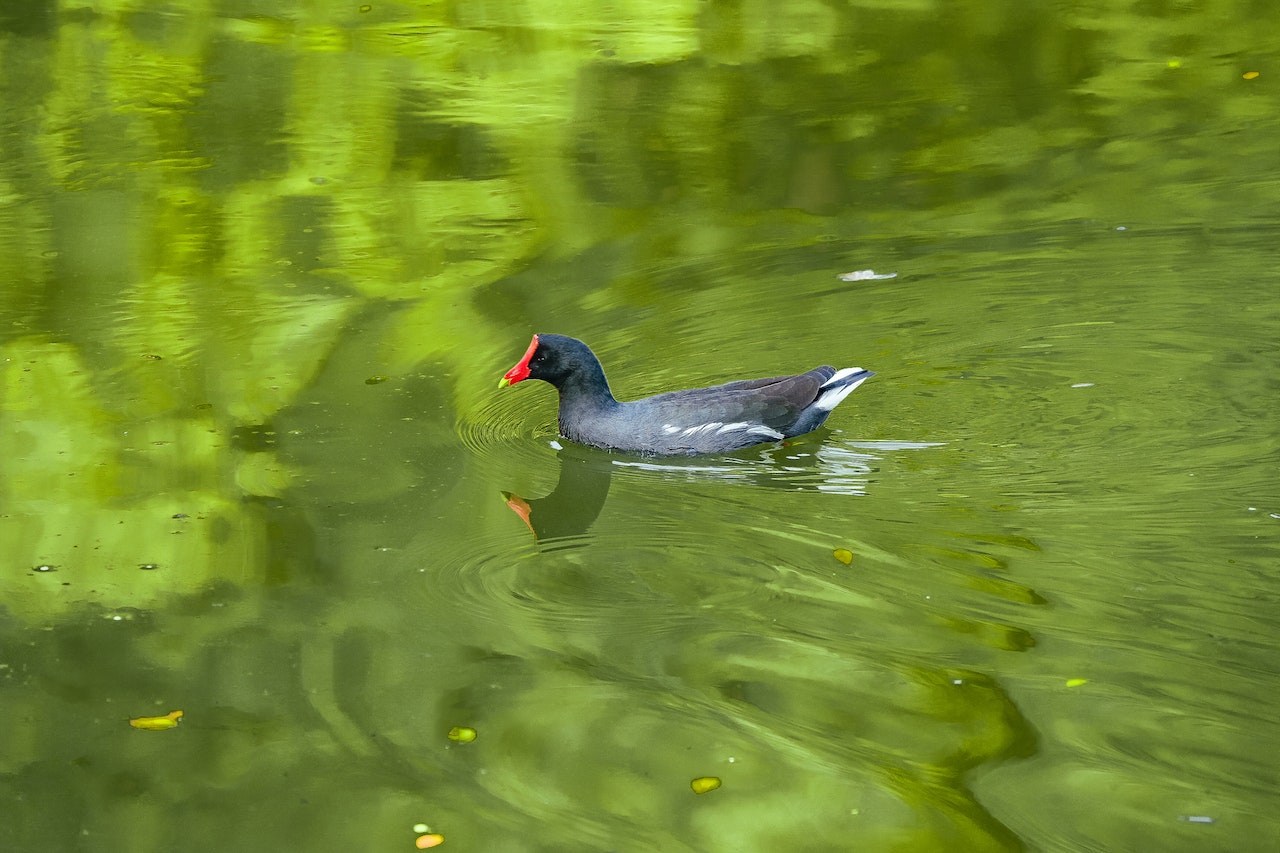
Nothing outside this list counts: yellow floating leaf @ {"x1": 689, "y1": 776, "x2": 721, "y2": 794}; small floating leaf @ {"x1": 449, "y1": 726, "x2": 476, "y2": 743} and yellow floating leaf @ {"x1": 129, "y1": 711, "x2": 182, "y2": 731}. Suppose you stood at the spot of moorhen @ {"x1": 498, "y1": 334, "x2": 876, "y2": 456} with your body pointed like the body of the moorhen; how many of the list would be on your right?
0

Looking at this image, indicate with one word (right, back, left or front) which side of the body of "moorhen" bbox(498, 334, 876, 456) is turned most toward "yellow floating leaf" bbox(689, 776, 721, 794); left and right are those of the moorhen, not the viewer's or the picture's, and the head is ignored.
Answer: left

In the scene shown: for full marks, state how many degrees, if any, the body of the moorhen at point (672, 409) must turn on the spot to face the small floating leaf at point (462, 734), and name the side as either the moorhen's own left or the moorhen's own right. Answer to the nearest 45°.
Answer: approximately 90° to the moorhen's own left

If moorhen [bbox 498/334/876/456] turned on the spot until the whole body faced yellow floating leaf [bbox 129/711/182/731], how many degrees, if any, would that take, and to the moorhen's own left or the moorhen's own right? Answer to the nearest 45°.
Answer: approximately 45° to the moorhen's own left

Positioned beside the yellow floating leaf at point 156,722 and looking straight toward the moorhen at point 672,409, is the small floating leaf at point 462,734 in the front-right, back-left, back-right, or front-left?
front-right

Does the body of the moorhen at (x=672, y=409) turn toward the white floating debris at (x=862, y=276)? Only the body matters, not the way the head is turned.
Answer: no

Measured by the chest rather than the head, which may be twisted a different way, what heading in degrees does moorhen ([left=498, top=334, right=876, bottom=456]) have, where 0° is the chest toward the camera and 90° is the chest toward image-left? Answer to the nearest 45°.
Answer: approximately 90°
